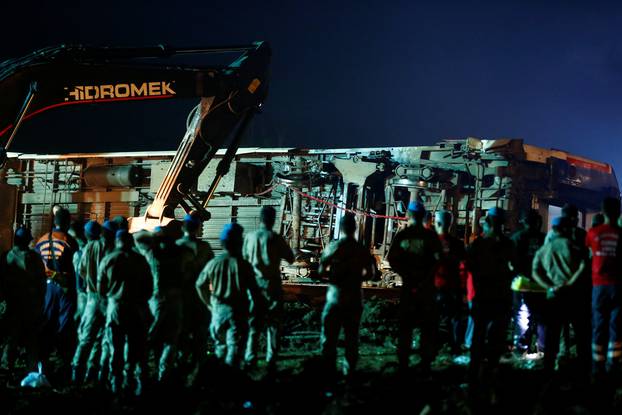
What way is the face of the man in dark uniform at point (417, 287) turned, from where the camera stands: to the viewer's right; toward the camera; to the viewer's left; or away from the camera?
away from the camera

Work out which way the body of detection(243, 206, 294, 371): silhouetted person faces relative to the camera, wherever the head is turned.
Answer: away from the camera

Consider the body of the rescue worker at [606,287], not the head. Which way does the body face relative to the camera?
away from the camera

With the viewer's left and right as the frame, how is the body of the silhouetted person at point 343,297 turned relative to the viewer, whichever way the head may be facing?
facing away from the viewer

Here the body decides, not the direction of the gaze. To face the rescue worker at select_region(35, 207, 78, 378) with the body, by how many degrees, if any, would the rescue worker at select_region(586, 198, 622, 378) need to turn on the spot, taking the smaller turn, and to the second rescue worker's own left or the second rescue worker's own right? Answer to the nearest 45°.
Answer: approximately 90° to the second rescue worker's own left

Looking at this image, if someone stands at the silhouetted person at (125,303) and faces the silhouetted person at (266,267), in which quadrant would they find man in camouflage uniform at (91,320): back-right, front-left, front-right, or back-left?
back-left

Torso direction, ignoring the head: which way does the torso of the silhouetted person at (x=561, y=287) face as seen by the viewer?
away from the camera

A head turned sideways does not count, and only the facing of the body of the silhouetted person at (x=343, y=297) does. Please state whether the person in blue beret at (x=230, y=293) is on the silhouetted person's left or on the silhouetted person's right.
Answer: on the silhouetted person's left

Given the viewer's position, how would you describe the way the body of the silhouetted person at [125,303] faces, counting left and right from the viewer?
facing away from the viewer

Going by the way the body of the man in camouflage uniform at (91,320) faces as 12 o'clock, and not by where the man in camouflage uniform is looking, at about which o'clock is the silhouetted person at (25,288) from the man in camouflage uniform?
The silhouetted person is roughly at 9 o'clock from the man in camouflage uniform.
